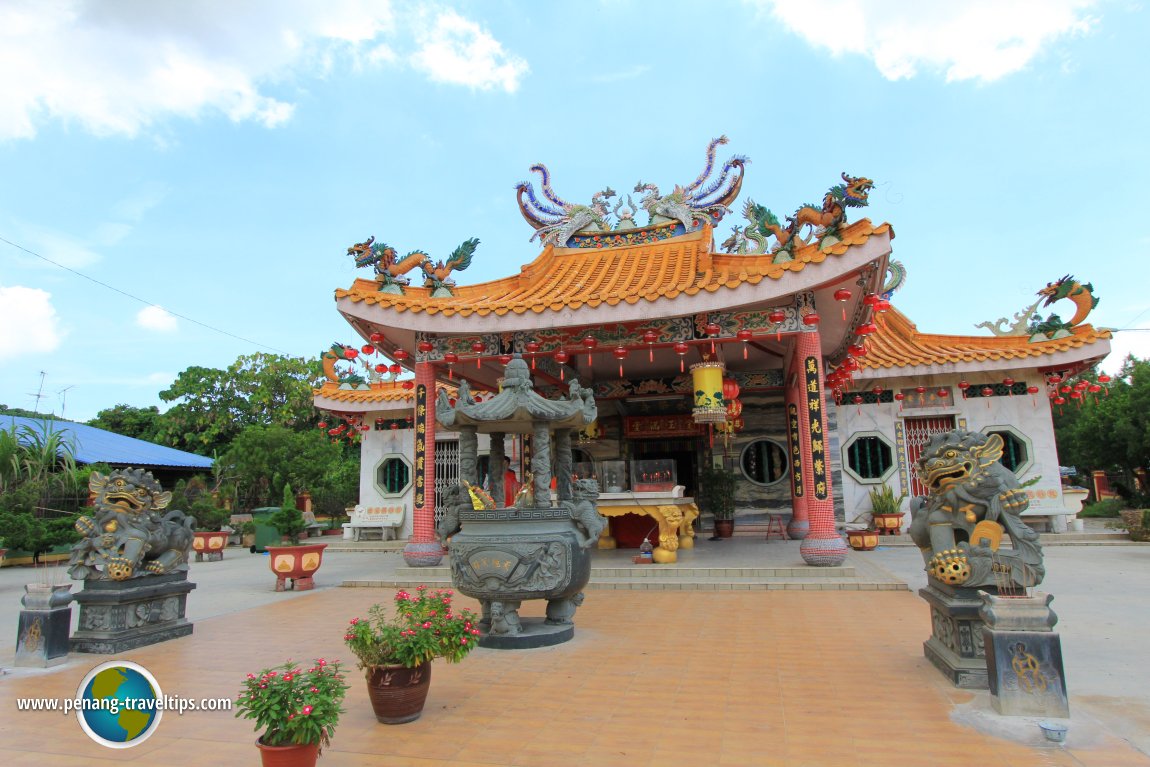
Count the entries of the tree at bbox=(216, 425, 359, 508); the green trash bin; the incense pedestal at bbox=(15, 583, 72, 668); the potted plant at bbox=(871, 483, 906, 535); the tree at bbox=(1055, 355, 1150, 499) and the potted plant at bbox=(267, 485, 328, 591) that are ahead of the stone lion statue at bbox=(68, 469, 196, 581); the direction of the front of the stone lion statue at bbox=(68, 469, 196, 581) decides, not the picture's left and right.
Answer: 1

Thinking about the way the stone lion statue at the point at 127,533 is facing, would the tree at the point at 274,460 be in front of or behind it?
behind

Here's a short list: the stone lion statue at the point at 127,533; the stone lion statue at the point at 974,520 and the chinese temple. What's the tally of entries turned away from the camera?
0

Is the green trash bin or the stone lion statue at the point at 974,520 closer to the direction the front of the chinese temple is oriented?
the stone lion statue

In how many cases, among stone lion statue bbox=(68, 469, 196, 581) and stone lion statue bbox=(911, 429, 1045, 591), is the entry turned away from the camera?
0

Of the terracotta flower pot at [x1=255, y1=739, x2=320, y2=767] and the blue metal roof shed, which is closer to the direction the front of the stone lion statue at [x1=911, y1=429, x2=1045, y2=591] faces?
the terracotta flower pot

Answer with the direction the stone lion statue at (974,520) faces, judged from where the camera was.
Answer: facing the viewer and to the left of the viewer

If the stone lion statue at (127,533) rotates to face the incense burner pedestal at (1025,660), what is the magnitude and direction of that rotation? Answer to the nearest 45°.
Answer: approximately 90° to its left

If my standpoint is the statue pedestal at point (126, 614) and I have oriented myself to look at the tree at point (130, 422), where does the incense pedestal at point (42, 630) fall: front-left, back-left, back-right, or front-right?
back-left

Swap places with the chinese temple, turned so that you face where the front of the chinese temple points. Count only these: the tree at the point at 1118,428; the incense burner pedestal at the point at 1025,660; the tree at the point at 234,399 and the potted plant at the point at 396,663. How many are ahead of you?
2

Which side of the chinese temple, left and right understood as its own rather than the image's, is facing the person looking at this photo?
front

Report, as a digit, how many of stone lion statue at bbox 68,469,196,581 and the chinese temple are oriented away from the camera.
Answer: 0

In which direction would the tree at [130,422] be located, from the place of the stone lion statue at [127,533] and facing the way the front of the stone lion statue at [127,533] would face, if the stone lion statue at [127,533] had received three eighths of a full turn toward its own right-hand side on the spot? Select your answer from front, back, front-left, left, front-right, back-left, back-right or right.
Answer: front

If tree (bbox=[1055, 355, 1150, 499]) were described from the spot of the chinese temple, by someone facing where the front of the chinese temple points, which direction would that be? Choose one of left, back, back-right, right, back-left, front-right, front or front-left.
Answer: back-left
